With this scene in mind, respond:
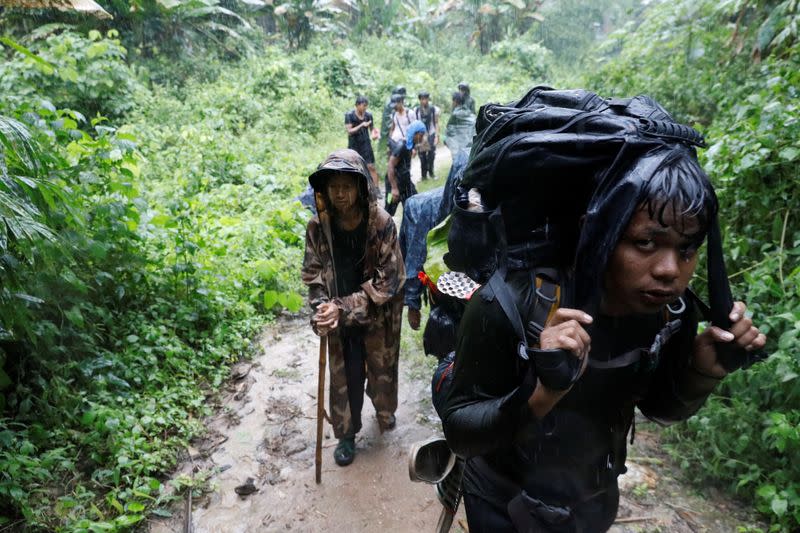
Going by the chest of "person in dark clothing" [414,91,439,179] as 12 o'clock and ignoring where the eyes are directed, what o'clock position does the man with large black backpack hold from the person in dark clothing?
The man with large black backpack is roughly at 12 o'clock from the person in dark clothing.

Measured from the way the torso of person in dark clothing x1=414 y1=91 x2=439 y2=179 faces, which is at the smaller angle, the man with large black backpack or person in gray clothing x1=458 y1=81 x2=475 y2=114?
the man with large black backpack

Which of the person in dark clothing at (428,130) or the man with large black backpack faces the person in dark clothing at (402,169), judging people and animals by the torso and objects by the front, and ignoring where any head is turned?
the person in dark clothing at (428,130)

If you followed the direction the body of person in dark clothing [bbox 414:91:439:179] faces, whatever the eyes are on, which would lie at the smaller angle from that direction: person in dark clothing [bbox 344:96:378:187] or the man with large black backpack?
the man with large black backpack

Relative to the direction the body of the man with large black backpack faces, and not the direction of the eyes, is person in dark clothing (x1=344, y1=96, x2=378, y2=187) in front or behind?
behind

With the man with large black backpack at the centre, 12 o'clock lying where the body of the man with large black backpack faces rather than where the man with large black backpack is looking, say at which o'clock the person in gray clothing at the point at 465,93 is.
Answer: The person in gray clothing is roughly at 7 o'clock from the man with large black backpack.

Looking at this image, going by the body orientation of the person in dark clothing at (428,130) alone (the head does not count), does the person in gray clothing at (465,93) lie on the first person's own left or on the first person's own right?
on the first person's own left

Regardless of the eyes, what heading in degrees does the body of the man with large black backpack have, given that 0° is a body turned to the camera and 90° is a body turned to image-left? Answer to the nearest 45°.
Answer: approximately 315°
